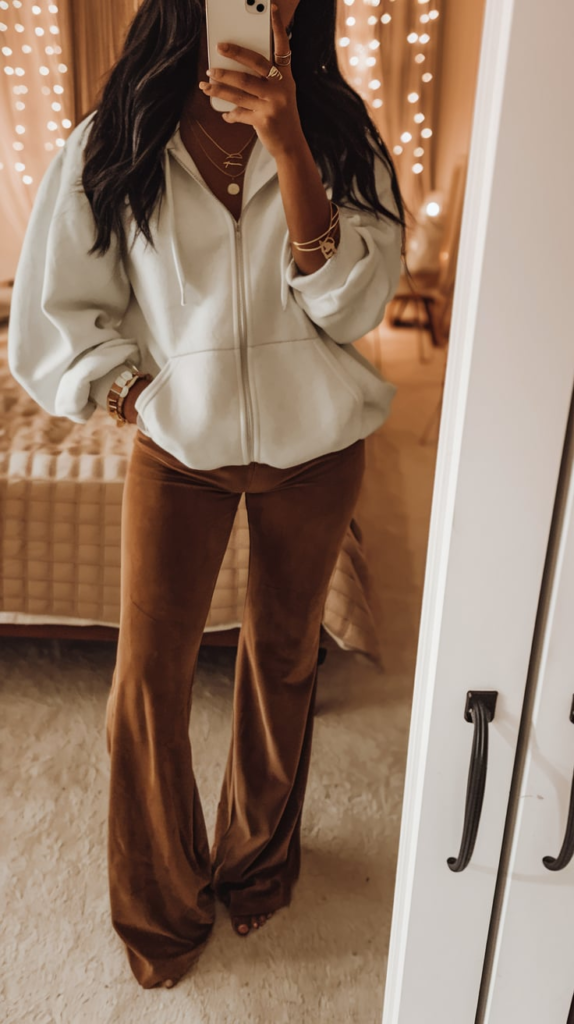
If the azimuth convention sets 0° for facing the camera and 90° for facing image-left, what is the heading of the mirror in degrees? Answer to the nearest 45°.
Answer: approximately 0°
